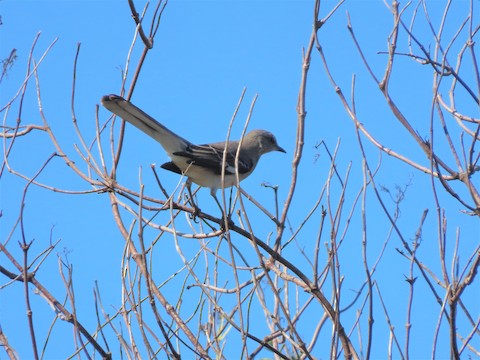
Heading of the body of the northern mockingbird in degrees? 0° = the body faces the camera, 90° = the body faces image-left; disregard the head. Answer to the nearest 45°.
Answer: approximately 270°
